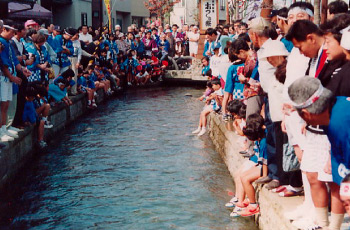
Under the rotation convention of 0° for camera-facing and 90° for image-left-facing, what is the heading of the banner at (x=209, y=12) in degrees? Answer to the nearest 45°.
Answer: approximately 0°
